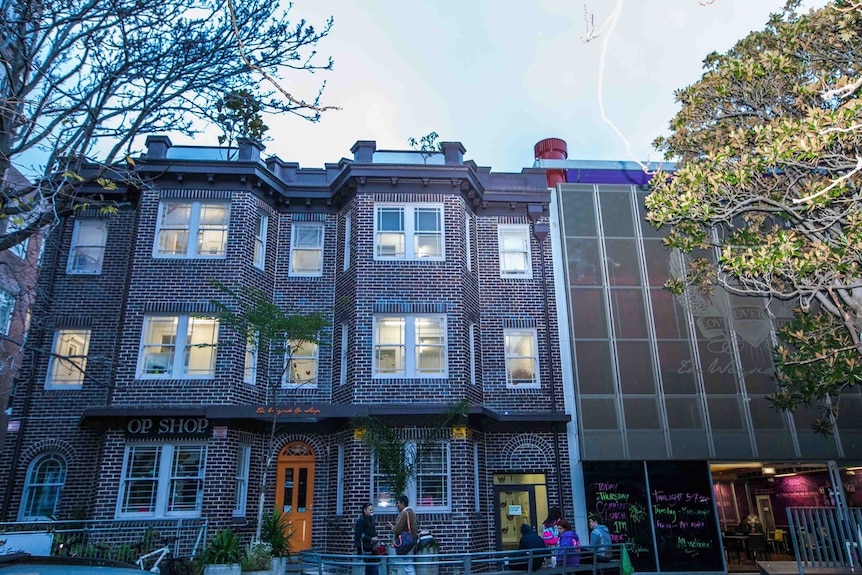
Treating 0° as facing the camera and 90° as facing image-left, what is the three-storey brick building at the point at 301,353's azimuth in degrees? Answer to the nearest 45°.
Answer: approximately 0°

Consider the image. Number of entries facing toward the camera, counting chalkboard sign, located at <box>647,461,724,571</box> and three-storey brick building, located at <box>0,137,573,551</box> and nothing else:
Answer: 2

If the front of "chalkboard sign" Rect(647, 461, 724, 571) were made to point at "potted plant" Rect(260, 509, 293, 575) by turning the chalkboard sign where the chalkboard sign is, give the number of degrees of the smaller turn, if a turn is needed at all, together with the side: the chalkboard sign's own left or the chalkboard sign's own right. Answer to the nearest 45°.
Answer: approximately 45° to the chalkboard sign's own right

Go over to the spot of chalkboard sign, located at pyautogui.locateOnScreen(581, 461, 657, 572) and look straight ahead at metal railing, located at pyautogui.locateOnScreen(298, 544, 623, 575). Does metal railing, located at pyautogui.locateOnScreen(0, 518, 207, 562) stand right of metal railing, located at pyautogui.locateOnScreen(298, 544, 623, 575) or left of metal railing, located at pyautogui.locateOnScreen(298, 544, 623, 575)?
right
